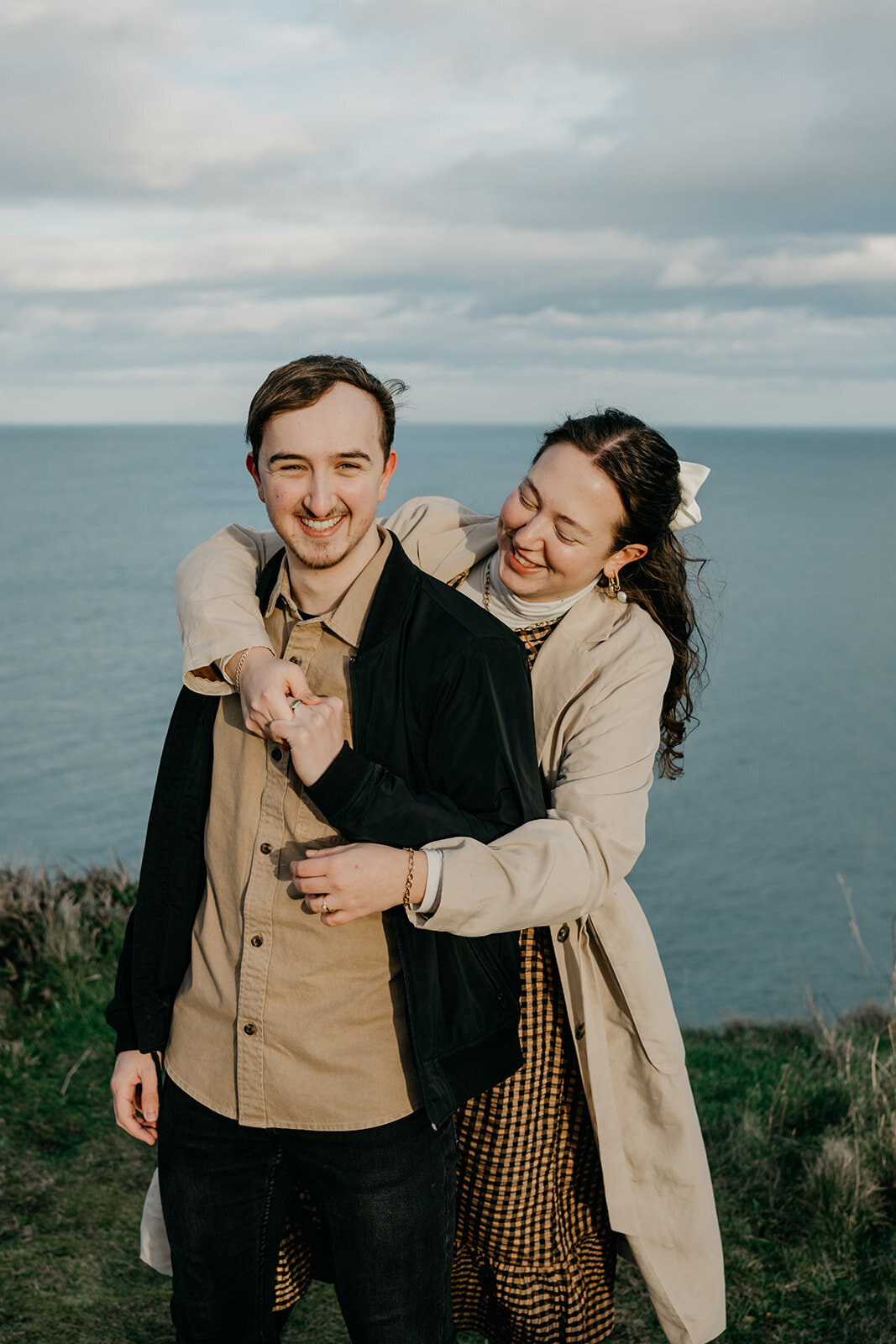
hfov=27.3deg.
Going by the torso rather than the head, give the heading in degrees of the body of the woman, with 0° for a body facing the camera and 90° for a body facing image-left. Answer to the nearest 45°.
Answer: approximately 45°

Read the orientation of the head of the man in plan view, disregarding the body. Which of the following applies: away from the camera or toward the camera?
toward the camera

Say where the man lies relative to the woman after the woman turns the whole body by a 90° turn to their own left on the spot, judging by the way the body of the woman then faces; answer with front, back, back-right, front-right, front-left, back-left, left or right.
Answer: right

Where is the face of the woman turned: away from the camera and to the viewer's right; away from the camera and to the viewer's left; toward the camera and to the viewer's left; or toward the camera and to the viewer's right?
toward the camera and to the viewer's left
